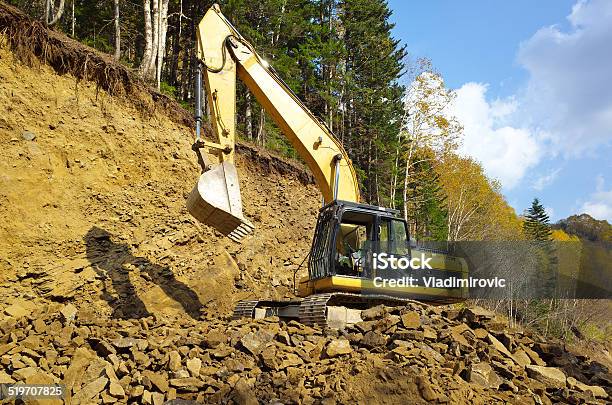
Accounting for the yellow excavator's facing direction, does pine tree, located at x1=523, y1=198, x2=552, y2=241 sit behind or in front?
behind

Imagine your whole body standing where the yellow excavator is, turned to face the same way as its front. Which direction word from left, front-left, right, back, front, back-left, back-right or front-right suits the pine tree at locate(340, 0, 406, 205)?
back-right

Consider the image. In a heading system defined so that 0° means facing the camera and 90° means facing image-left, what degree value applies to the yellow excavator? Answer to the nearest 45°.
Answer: approximately 45°
